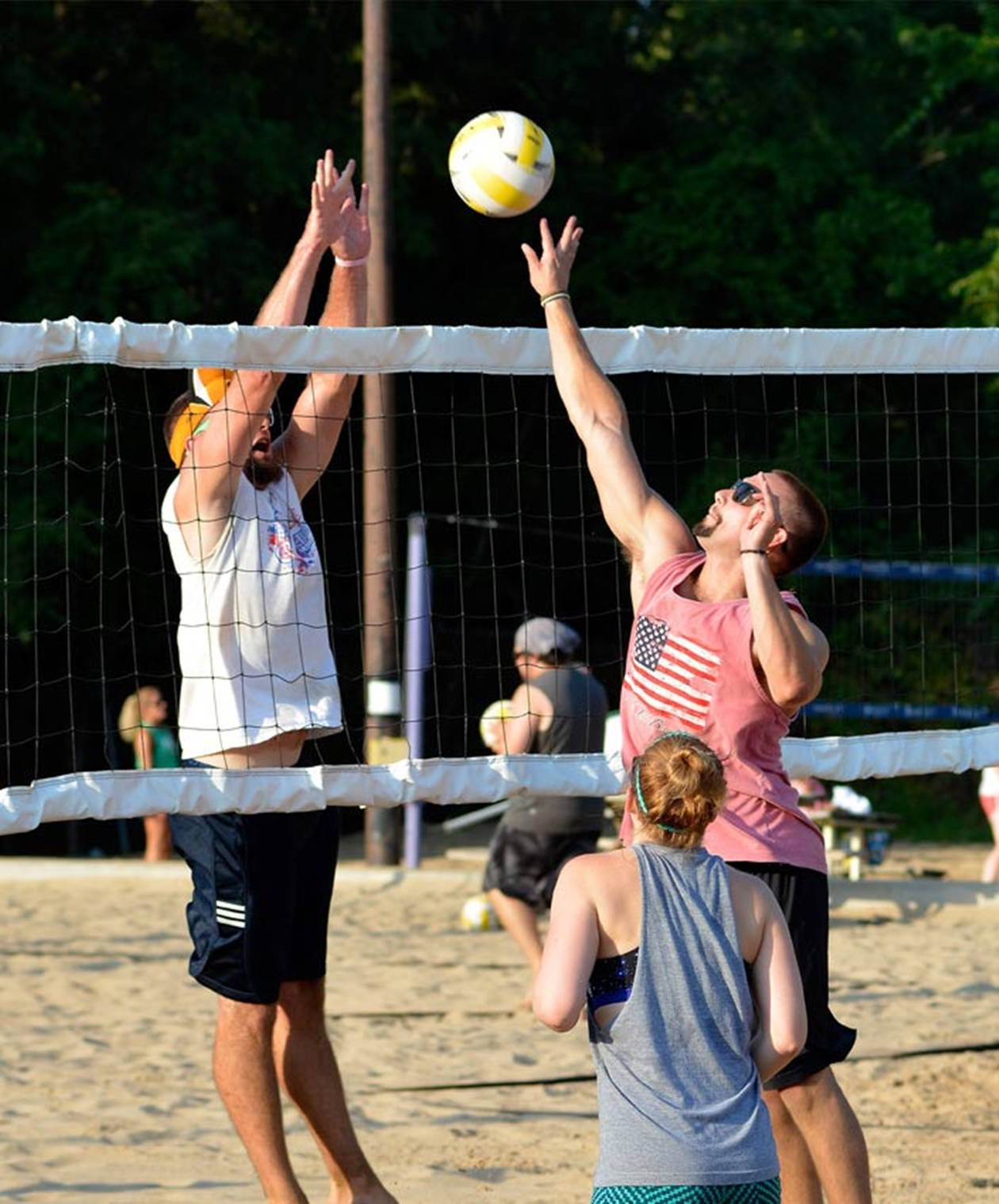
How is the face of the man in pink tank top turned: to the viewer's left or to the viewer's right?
to the viewer's left

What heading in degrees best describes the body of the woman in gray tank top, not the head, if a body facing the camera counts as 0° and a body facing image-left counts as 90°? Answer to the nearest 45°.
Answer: approximately 180°

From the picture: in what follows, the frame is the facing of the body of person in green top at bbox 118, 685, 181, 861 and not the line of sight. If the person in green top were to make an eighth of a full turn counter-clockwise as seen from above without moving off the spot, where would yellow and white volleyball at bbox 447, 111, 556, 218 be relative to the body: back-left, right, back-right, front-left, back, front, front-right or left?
back-right

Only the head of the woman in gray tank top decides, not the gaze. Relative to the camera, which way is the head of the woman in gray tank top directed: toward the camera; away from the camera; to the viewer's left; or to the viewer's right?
away from the camera

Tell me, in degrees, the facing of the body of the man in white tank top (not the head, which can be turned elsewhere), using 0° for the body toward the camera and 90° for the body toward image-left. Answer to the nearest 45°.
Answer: approximately 315°

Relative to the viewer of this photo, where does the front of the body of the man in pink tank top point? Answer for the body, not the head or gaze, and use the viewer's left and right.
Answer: facing the viewer and to the left of the viewer

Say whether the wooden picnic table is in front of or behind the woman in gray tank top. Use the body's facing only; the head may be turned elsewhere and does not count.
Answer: in front

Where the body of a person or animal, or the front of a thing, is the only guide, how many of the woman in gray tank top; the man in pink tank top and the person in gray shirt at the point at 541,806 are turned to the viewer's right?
0

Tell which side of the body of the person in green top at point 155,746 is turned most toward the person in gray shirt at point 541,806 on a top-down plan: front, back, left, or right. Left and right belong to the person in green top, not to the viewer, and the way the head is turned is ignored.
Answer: right

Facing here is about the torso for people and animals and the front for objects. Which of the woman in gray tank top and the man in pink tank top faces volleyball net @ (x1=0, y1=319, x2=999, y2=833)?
the woman in gray tank top

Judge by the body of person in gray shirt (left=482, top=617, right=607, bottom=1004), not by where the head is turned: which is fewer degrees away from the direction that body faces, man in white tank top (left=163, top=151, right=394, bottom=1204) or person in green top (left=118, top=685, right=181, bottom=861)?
the person in green top
